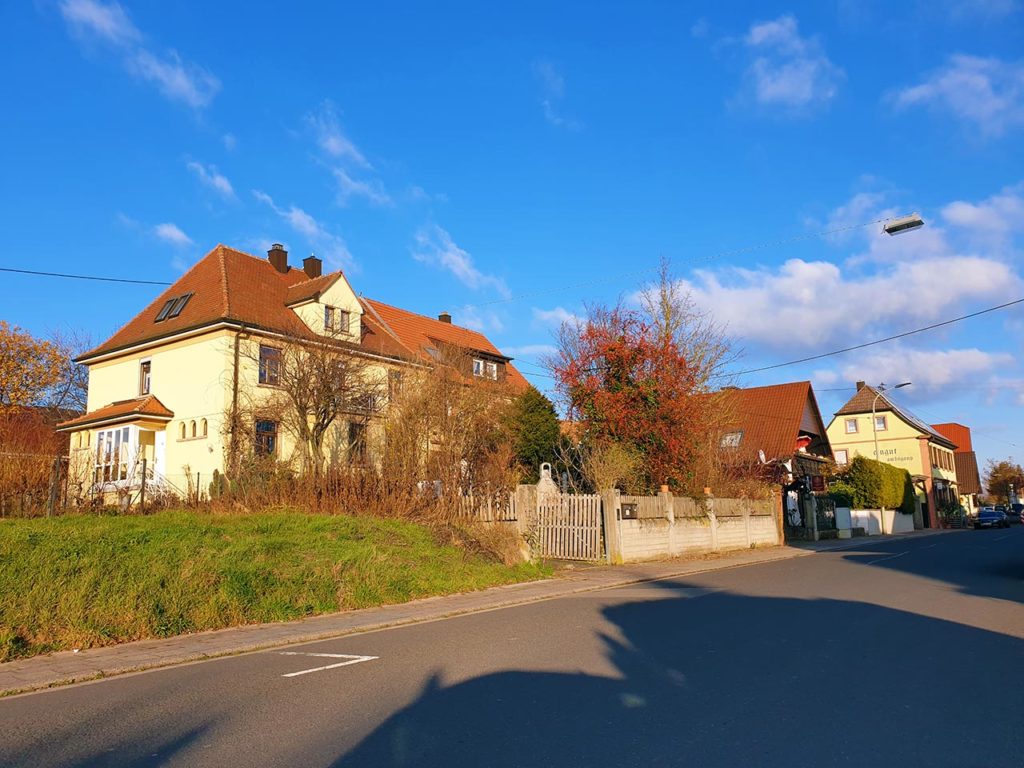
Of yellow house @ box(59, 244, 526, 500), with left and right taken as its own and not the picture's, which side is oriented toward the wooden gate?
left

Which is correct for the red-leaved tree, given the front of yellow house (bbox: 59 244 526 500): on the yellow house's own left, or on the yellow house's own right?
on the yellow house's own left

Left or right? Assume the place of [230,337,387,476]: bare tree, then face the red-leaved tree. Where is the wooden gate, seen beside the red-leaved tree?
right

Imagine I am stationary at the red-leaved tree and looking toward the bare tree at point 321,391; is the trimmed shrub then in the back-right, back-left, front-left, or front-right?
back-right

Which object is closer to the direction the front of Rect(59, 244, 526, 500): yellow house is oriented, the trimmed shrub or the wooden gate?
the wooden gate

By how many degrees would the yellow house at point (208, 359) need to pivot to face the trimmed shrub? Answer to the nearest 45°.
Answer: approximately 135° to its left
